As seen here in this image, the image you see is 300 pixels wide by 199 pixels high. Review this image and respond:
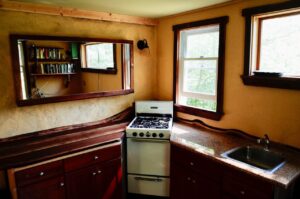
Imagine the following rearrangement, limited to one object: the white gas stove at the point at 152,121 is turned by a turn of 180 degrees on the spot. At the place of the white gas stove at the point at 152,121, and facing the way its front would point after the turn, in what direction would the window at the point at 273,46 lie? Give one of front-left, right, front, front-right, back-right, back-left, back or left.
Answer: back-right

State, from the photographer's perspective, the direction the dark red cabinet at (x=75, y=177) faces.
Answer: facing the viewer and to the right of the viewer

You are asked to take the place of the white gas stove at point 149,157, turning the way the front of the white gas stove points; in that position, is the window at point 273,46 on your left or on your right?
on your left

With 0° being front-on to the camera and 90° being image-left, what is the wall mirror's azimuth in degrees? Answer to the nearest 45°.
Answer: approximately 315°

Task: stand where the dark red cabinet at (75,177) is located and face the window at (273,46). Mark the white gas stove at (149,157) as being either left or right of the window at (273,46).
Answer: left

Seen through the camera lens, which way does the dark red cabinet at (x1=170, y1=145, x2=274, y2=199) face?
facing the viewer and to the left of the viewer

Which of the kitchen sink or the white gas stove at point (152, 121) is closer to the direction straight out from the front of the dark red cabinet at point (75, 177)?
the kitchen sink
